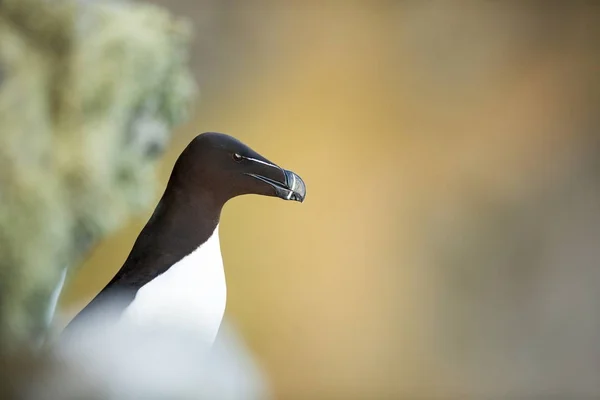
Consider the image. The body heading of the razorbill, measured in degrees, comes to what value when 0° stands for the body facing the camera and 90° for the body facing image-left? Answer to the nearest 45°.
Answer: approximately 270°
